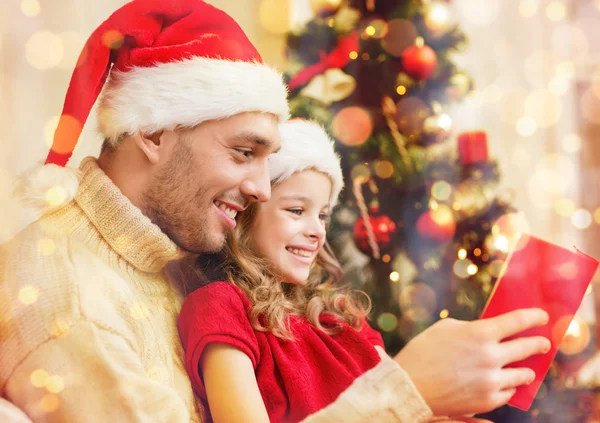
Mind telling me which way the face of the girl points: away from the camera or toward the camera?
toward the camera

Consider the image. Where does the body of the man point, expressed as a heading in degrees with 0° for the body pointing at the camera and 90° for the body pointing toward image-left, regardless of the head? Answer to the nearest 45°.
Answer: approximately 270°

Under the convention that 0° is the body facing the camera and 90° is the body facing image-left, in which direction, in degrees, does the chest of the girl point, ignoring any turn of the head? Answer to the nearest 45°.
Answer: approximately 315°
